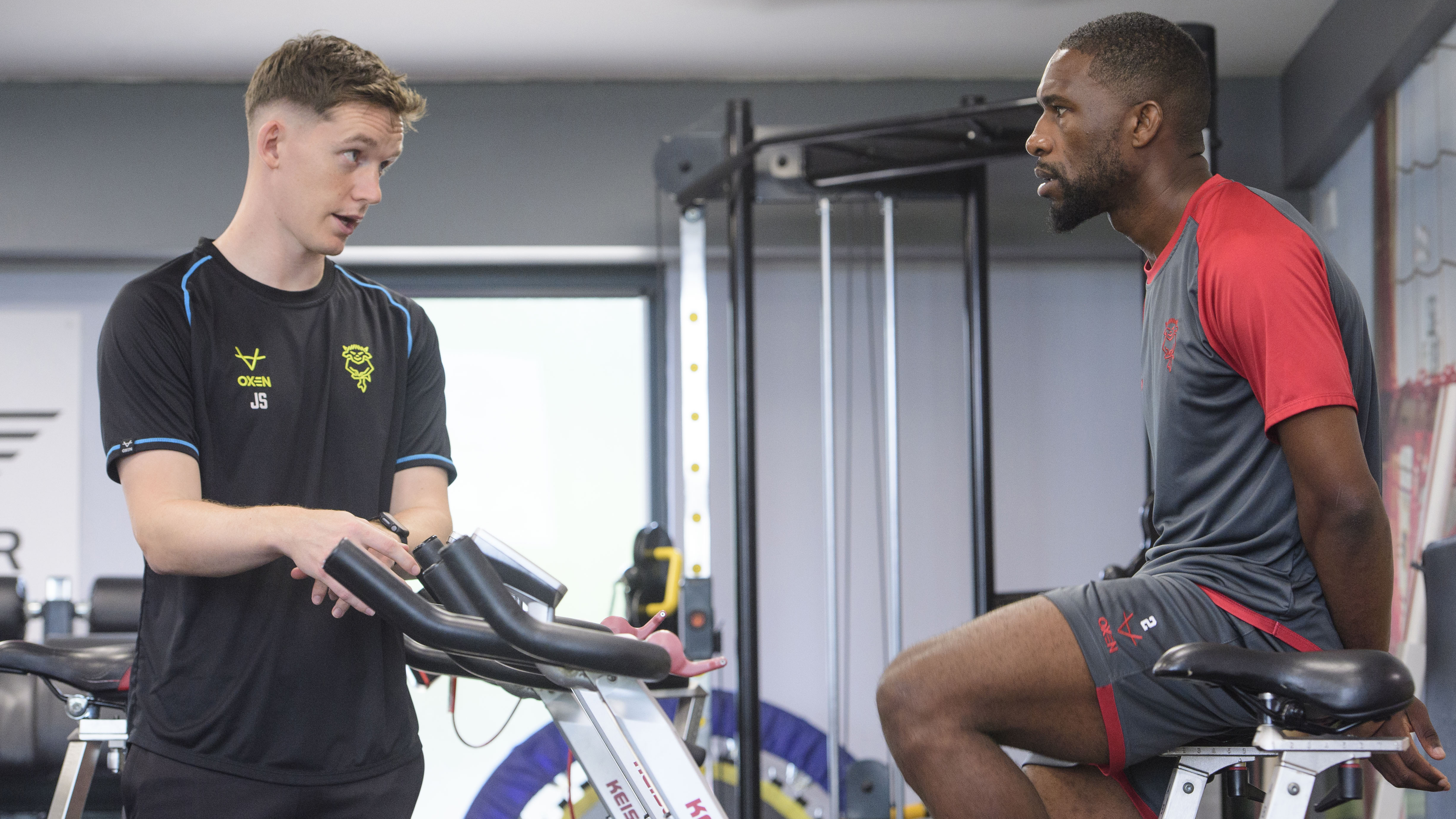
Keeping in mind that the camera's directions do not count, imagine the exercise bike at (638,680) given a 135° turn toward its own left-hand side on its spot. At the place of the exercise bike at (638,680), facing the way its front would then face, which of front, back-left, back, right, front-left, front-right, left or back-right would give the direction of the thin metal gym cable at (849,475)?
back-left

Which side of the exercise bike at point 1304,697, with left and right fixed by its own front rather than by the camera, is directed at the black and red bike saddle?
front

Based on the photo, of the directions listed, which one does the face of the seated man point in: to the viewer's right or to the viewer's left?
to the viewer's left

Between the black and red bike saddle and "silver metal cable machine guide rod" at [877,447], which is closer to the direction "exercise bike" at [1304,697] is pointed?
the black and red bike saddle

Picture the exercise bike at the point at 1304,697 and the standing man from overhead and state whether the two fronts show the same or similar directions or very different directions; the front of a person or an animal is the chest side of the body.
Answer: very different directions

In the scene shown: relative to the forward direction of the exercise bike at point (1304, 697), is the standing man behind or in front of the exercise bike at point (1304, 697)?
in front

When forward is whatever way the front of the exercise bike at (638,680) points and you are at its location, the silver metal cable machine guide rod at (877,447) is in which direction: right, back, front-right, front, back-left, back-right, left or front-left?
right

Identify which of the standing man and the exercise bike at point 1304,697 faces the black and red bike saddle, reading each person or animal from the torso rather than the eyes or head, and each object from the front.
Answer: the exercise bike

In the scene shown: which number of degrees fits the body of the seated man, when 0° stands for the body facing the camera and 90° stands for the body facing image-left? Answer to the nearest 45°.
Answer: approximately 90°

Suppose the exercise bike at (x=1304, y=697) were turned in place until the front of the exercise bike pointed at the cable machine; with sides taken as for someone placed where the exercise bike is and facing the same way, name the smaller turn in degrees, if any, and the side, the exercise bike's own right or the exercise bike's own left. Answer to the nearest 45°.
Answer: approximately 45° to the exercise bike's own right

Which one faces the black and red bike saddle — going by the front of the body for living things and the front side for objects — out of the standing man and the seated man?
the seated man

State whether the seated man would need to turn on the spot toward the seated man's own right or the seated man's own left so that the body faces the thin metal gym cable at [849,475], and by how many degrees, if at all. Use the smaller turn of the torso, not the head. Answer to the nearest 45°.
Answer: approximately 90° to the seated man's own right
